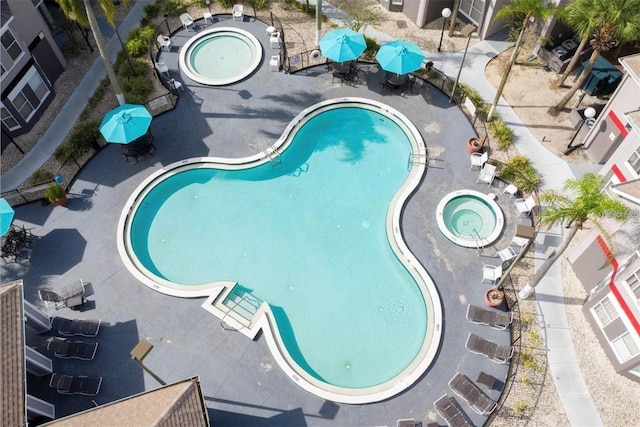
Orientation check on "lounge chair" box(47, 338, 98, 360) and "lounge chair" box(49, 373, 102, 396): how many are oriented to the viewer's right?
2

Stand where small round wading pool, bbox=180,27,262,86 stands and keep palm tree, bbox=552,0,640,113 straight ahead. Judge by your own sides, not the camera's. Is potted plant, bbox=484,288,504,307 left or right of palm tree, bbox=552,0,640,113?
right

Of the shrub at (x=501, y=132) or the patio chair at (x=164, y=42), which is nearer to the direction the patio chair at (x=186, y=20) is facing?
the shrub

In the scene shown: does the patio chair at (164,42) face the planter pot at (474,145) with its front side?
yes

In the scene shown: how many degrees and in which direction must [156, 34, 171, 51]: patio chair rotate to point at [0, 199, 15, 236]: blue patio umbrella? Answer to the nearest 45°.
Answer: approximately 90° to its right

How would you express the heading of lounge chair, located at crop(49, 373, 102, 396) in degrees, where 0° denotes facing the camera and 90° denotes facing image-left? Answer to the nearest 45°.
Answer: approximately 270°

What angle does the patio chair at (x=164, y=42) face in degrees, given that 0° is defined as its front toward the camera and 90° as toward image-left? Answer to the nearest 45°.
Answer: approximately 315°

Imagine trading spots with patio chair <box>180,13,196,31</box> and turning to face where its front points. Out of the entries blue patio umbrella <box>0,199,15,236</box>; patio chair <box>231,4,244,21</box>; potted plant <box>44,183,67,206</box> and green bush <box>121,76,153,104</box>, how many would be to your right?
3

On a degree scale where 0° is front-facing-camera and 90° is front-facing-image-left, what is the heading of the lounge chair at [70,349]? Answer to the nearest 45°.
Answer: approximately 270°
